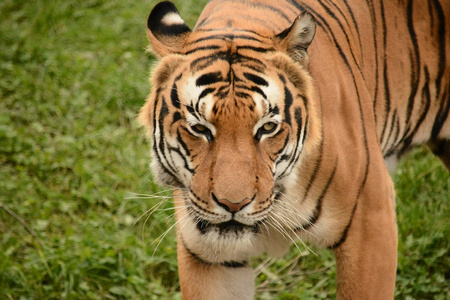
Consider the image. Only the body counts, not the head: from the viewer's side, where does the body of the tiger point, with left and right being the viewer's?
facing the viewer and to the left of the viewer
